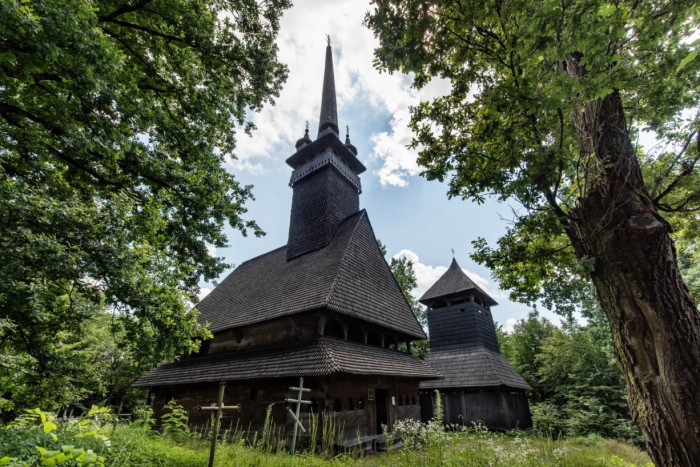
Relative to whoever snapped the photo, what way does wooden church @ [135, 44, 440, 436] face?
facing the viewer and to the right of the viewer

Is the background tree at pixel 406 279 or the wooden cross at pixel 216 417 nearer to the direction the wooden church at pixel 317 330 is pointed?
the wooden cross

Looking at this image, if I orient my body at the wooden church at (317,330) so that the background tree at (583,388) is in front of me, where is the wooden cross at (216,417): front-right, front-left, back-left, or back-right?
back-right

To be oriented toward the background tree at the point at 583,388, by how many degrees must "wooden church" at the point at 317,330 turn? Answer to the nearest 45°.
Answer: approximately 45° to its left

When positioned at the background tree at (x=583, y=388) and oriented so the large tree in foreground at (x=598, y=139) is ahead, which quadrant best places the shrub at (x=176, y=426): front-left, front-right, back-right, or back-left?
front-right

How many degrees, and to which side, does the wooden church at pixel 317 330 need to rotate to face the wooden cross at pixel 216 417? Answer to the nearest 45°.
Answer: approximately 45° to its right
